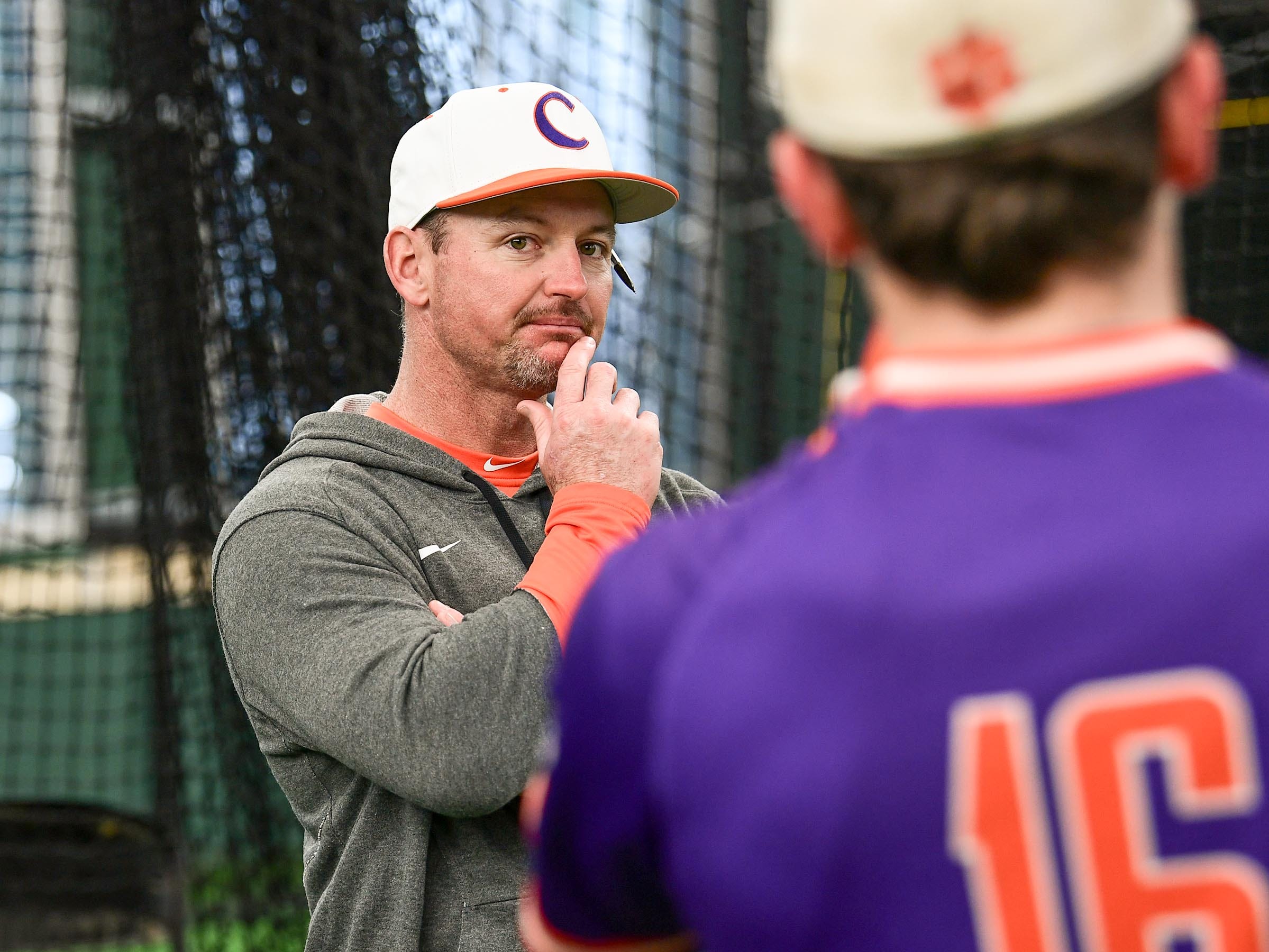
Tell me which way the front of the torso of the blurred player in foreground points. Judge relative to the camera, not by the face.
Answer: away from the camera

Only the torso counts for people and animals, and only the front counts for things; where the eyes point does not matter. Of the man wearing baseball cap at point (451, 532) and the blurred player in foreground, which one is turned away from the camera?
the blurred player in foreground

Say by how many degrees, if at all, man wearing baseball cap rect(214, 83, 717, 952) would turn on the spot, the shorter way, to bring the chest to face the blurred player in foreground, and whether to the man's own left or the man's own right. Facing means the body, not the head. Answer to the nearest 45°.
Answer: approximately 45° to the man's own right

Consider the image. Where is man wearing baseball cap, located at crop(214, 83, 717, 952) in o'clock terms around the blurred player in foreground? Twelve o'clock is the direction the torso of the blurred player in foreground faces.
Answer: The man wearing baseball cap is roughly at 11 o'clock from the blurred player in foreground.

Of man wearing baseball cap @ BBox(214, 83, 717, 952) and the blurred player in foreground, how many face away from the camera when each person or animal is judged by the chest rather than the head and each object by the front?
1

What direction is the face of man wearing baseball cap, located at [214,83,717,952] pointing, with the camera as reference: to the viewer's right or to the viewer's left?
to the viewer's right

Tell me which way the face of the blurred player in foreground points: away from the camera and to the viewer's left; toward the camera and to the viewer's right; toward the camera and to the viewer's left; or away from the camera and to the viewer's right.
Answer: away from the camera and to the viewer's left
